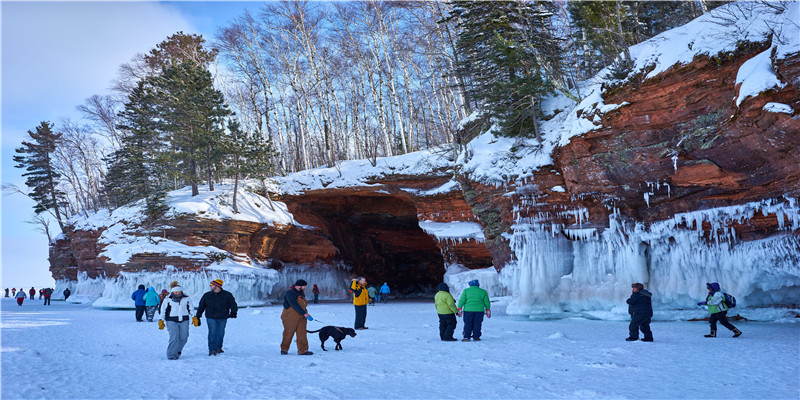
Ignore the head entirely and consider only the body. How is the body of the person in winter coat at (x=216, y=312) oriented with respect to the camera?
toward the camera

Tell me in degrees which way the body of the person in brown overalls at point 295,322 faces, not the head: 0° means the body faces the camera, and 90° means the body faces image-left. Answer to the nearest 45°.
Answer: approximately 270°

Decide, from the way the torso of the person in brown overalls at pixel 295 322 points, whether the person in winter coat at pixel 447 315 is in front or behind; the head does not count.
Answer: in front

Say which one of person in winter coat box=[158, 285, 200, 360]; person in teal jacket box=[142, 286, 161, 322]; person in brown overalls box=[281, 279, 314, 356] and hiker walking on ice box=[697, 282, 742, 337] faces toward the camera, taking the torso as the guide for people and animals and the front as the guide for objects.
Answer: person in winter coat box=[158, 285, 200, 360]

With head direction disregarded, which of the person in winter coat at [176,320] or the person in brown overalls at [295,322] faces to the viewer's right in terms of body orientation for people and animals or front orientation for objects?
the person in brown overalls at [295,322]

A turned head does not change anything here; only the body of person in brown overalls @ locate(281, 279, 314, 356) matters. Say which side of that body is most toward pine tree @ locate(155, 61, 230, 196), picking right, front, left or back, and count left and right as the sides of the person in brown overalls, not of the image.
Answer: left

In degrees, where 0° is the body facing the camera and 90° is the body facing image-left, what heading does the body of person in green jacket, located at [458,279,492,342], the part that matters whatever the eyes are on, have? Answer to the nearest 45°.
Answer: approximately 180°

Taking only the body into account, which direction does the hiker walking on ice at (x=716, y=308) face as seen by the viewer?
to the viewer's left

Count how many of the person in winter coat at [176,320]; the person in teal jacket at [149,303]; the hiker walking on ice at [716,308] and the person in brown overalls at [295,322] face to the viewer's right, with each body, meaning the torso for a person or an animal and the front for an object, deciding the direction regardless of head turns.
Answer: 1

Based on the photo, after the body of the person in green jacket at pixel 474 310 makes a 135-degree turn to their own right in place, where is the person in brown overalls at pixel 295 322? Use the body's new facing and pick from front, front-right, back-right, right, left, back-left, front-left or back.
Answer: right

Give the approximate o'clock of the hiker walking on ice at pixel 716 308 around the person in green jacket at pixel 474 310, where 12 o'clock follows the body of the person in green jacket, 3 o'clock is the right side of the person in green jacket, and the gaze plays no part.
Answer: The hiker walking on ice is roughly at 3 o'clock from the person in green jacket.

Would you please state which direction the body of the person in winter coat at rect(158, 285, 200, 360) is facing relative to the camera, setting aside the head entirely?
toward the camera

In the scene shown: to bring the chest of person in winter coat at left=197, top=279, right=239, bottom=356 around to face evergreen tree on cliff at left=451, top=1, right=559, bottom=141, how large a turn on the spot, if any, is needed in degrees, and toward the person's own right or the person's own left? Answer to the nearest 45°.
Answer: approximately 135° to the person's own left
